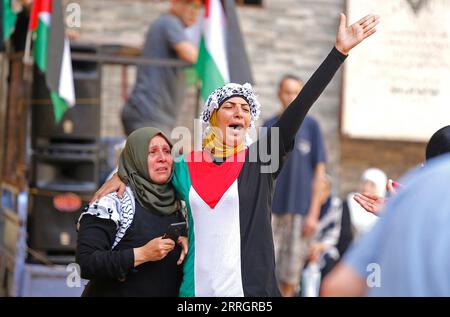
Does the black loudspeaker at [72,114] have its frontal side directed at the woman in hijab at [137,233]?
yes

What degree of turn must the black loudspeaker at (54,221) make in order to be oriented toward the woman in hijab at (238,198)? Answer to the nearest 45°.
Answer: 0° — it already faces them

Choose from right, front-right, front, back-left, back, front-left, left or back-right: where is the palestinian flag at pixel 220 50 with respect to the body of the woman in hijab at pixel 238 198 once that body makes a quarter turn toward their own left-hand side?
left

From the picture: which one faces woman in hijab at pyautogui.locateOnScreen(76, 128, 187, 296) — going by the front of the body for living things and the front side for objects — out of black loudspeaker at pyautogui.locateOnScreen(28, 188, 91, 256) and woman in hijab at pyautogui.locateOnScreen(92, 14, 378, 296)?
the black loudspeaker

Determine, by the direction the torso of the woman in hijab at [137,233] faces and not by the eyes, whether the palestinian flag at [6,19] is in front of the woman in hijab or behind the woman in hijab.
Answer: behind
